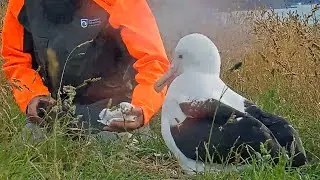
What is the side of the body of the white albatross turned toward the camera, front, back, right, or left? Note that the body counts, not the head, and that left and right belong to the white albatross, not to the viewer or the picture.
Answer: left
